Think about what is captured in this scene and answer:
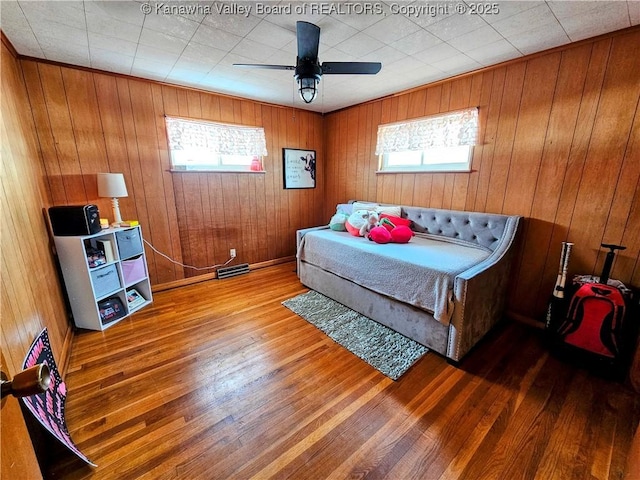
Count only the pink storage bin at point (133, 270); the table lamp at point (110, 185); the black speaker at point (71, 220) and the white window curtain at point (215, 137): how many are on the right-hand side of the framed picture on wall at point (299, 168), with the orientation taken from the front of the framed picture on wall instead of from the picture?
4

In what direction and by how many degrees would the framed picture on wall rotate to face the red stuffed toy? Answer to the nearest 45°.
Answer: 0° — it already faces it

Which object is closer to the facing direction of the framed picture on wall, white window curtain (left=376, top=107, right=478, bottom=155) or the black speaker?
the white window curtain

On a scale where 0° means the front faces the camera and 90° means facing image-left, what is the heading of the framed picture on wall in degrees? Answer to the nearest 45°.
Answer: approximately 315°

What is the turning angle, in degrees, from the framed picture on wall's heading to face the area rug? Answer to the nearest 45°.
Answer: approximately 45° to its right

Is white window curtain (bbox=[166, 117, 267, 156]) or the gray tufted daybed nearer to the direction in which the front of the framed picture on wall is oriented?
the gray tufted daybed

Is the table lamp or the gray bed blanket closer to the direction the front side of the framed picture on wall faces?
the gray bed blanket

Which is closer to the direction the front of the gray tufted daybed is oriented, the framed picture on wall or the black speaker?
the black speaker

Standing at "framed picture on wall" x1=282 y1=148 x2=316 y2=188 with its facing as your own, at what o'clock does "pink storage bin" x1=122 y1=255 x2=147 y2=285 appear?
The pink storage bin is roughly at 3 o'clock from the framed picture on wall.

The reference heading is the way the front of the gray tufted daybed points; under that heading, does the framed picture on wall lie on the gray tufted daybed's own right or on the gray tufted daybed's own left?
on the gray tufted daybed's own right
